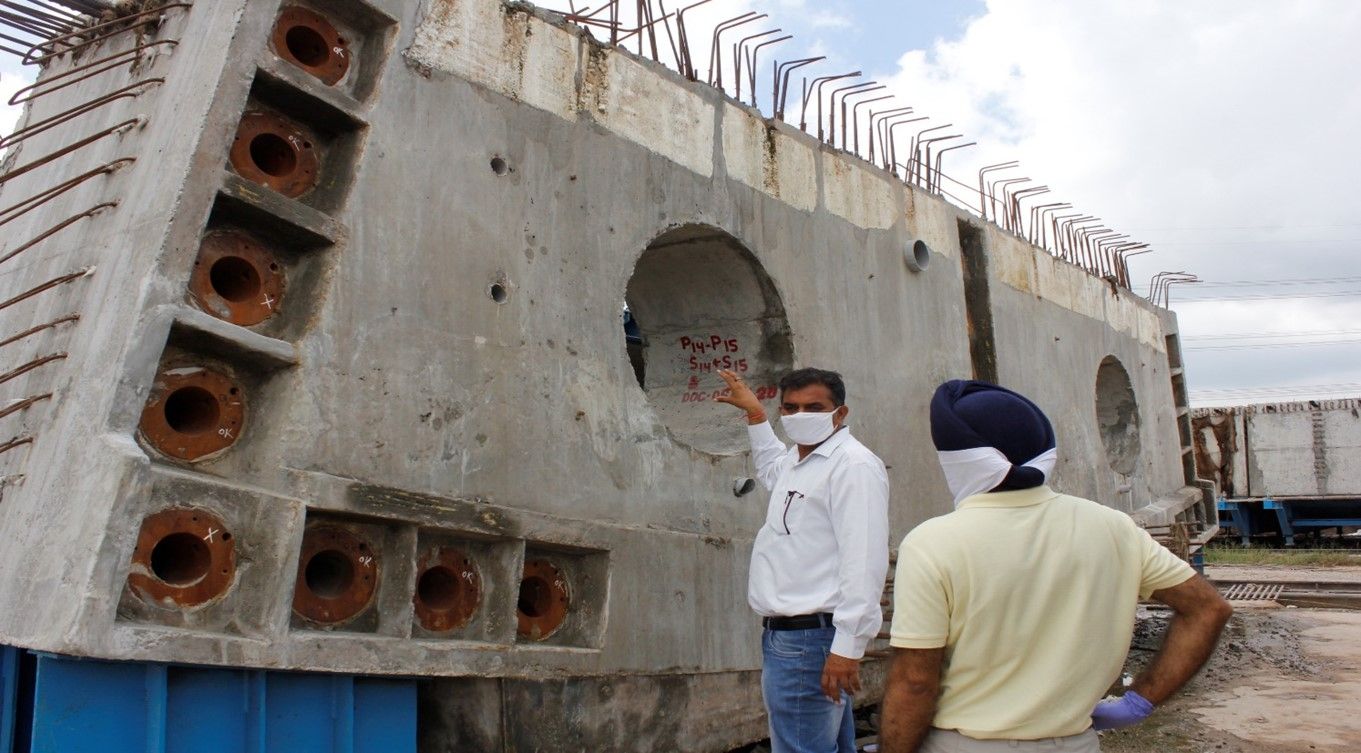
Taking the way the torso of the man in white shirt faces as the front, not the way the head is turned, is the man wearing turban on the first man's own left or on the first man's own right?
on the first man's own left
